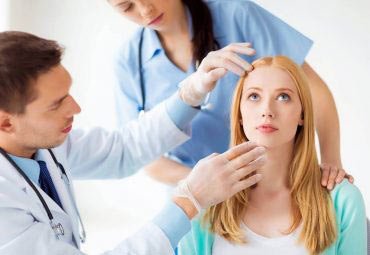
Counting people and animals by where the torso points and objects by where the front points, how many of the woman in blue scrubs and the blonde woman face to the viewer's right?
0

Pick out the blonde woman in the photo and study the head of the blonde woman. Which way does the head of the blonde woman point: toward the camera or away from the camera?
toward the camera

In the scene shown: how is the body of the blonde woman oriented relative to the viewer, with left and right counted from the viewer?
facing the viewer

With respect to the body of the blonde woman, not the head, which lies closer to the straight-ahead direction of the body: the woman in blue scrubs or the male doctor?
the male doctor

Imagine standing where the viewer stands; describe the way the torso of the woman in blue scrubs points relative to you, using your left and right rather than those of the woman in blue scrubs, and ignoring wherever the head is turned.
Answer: facing the viewer and to the left of the viewer

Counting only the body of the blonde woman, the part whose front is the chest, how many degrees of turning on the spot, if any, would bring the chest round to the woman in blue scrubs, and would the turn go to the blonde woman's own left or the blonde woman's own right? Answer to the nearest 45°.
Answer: approximately 135° to the blonde woman's own right

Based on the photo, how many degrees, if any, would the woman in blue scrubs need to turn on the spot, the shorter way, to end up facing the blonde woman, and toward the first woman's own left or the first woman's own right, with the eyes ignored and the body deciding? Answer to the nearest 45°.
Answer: approximately 90° to the first woman's own left

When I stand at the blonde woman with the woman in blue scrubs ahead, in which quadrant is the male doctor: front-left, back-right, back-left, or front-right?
front-left

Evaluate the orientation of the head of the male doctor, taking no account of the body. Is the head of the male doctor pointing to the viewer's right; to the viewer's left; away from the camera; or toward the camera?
to the viewer's right
